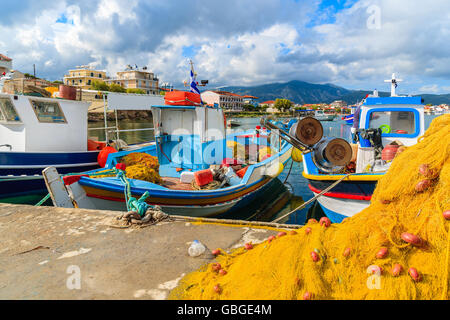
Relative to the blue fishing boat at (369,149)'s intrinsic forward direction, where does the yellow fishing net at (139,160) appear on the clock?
The yellow fishing net is roughly at 1 o'clock from the blue fishing boat.

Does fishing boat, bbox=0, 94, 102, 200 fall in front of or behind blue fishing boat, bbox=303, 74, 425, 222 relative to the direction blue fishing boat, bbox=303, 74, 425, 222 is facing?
in front

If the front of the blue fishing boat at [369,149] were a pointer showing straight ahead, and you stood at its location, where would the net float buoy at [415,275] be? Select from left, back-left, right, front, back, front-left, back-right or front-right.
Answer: front-left

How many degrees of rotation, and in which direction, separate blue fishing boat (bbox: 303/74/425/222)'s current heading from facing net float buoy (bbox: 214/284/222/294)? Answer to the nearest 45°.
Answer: approximately 45° to its left

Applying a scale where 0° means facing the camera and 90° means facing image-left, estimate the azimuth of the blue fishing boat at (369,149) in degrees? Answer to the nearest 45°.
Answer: approximately 45°

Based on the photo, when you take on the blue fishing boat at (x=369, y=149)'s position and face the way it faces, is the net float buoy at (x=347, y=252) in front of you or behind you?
in front

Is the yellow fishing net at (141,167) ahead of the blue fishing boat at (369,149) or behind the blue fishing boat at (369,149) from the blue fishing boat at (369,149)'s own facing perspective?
ahead

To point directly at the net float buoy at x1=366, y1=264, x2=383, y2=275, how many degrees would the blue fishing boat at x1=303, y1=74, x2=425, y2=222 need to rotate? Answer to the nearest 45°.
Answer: approximately 45° to its left

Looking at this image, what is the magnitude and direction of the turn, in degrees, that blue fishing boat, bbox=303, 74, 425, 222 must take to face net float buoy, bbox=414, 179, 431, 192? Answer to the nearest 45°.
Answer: approximately 45° to its left
